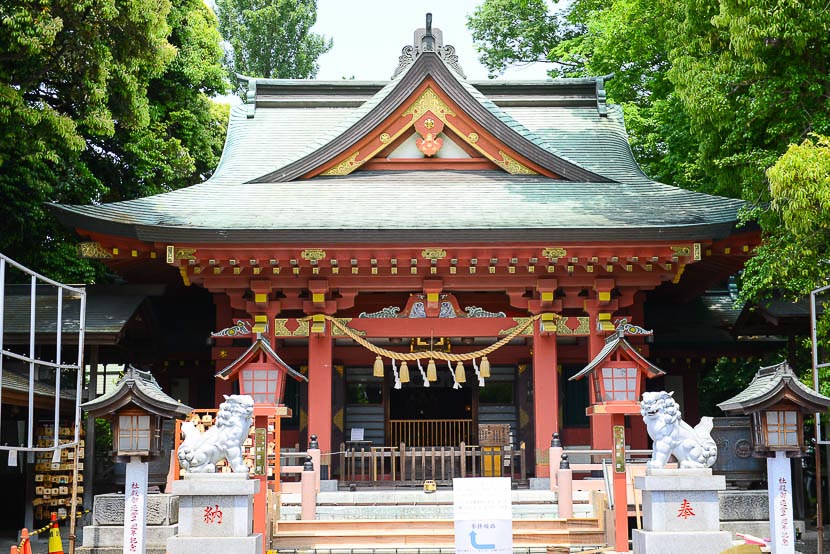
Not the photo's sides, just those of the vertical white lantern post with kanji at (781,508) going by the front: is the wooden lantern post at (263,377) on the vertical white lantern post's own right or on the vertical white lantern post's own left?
on the vertical white lantern post's own right

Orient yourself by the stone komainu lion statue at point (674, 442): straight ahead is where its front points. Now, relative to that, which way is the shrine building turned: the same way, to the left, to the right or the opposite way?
to the left

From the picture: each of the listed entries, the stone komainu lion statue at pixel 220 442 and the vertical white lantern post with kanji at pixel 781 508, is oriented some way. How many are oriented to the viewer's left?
0

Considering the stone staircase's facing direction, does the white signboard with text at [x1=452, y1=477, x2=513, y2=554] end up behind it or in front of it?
in front

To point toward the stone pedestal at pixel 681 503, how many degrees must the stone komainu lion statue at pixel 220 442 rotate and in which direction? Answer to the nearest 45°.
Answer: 0° — it already faces it

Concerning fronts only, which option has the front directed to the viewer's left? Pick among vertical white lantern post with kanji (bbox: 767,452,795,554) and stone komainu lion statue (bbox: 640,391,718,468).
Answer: the stone komainu lion statue

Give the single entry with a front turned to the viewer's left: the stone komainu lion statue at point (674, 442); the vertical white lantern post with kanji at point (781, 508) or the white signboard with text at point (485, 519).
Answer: the stone komainu lion statue

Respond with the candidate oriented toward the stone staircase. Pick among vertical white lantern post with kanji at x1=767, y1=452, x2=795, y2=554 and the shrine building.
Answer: the shrine building

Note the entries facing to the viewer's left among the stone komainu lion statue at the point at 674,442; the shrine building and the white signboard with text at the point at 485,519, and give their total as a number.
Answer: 1

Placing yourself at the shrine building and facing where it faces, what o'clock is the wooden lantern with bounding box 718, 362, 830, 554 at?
The wooden lantern is roughly at 11 o'clock from the shrine building.

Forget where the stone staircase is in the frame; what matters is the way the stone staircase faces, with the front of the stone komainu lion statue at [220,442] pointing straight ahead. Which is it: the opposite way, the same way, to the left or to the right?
to the right

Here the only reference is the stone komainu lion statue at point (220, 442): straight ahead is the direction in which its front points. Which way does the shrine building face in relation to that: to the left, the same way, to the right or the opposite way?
to the right
